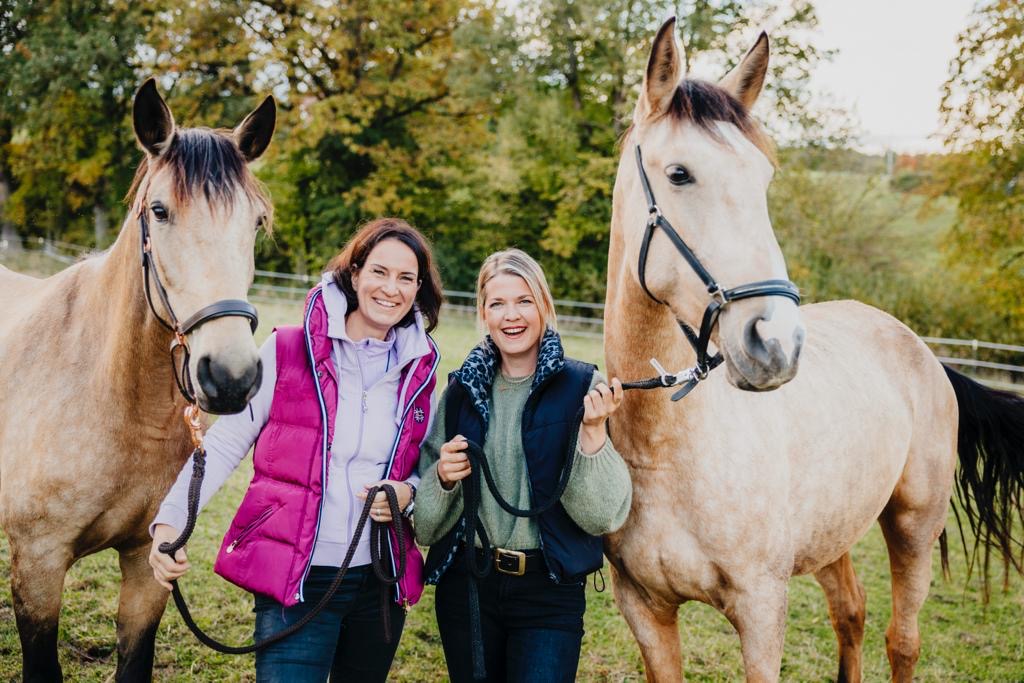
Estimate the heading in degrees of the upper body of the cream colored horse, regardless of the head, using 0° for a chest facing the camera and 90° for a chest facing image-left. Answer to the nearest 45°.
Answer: approximately 45°

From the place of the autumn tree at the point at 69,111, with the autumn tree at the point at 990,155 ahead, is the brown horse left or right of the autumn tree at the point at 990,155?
right

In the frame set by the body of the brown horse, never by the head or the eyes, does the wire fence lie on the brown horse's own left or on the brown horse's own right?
on the brown horse's own left

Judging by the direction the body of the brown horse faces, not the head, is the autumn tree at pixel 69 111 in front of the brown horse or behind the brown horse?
behind

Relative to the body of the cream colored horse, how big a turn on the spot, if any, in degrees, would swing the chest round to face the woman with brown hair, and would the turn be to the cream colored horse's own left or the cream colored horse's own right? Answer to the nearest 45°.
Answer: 0° — it already faces them

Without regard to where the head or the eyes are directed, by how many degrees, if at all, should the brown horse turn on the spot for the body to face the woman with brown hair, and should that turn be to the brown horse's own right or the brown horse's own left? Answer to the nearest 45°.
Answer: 0° — it already faces them

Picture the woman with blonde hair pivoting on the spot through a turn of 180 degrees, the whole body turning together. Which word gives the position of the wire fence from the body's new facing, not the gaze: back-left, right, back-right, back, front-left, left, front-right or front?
front

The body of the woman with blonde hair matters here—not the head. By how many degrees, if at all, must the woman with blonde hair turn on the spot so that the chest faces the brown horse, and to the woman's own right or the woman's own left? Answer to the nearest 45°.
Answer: approximately 90° to the woman's own right

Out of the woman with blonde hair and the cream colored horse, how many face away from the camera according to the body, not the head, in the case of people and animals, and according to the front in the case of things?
0

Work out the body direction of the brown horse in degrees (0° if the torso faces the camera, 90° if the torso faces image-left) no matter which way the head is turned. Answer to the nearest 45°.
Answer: approximately 315°

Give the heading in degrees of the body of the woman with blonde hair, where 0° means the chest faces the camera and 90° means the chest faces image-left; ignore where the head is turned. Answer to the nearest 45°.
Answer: approximately 0°

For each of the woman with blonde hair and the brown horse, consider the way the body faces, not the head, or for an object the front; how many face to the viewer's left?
0

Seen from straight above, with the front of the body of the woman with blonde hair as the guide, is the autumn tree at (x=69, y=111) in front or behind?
behind
